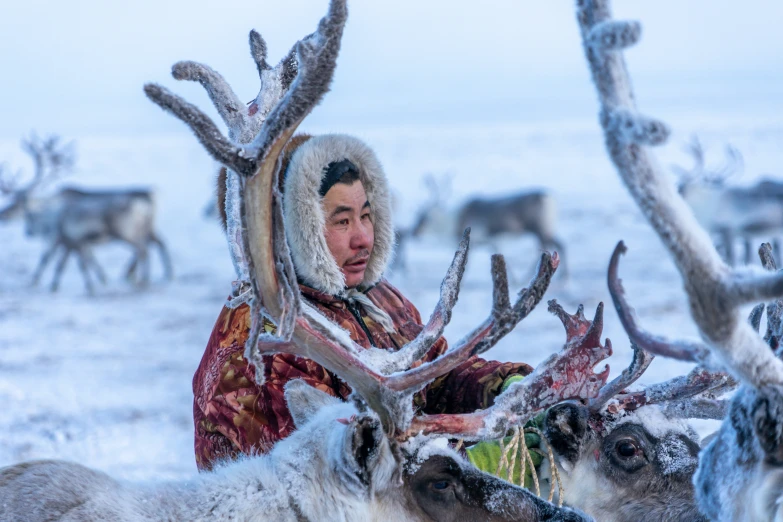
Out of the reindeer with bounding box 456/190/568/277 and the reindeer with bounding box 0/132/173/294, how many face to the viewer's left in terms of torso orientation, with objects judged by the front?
2

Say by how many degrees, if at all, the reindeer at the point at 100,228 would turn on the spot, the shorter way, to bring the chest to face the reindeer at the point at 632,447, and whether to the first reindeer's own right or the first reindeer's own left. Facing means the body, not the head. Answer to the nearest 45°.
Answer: approximately 90° to the first reindeer's own left

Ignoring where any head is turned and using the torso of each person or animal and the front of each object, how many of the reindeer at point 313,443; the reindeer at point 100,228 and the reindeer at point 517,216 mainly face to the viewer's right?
1

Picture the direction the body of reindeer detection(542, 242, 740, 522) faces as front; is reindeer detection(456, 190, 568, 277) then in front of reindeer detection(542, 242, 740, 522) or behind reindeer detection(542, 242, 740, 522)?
behind

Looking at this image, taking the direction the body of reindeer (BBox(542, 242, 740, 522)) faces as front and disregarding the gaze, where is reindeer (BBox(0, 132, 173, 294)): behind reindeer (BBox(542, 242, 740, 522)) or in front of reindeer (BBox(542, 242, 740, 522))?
behind

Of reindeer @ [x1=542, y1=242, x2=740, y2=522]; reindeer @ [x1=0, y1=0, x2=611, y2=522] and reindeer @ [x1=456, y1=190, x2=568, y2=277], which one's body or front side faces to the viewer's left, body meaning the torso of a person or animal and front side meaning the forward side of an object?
reindeer @ [x1=456, y1=190, x2=568, y2=277]

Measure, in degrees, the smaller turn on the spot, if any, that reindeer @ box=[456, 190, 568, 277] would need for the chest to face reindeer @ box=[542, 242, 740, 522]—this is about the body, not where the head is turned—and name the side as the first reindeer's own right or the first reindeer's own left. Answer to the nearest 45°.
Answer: approximately 90° to the first reindeer's own left

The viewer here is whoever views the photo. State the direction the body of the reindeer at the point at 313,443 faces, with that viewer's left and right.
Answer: facing to the right of the viewer

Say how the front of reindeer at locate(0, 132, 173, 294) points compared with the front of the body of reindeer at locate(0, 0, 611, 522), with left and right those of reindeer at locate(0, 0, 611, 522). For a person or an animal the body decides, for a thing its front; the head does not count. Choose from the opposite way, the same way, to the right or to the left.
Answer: the opposite way

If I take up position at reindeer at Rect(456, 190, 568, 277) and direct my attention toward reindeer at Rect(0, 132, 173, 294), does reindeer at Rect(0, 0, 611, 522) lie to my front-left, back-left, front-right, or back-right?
front-left

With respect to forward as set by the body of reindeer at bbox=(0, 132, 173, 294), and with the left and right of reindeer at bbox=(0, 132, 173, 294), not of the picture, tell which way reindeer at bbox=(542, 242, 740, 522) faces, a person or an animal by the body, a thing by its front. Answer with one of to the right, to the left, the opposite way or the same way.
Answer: to the left

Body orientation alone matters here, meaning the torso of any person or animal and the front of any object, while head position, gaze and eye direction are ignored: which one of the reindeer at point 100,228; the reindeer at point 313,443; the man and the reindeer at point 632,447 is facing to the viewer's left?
the reindeer at point 100,228

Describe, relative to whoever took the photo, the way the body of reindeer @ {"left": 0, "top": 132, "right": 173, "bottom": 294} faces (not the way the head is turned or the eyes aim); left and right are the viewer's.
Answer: facing to the left of the viewer

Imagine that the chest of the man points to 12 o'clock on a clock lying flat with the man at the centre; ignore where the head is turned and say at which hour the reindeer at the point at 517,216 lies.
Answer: The reindeer is roughly at 8 o'clock from the man.

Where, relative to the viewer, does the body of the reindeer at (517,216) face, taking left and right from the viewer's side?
facing to the left of the viewer
